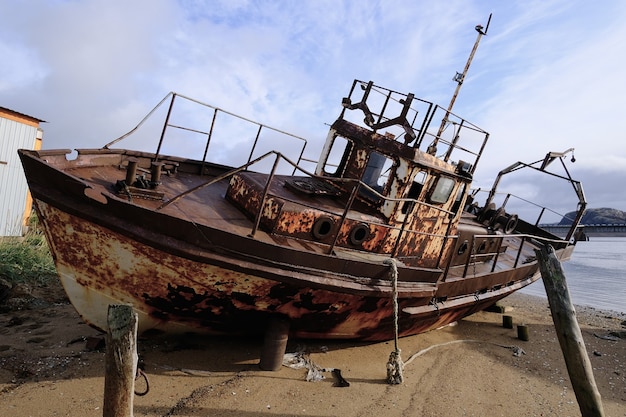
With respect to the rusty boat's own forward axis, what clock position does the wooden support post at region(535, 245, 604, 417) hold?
The wooden support post is roughly at 8 o'clock from the rusty boat.

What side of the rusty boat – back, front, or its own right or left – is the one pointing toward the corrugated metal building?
right

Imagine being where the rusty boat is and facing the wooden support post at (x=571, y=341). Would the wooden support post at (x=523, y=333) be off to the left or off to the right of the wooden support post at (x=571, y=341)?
left

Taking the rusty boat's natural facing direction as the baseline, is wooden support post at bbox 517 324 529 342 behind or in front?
behind

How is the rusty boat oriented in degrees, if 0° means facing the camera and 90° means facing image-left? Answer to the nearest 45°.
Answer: approximately 45°
